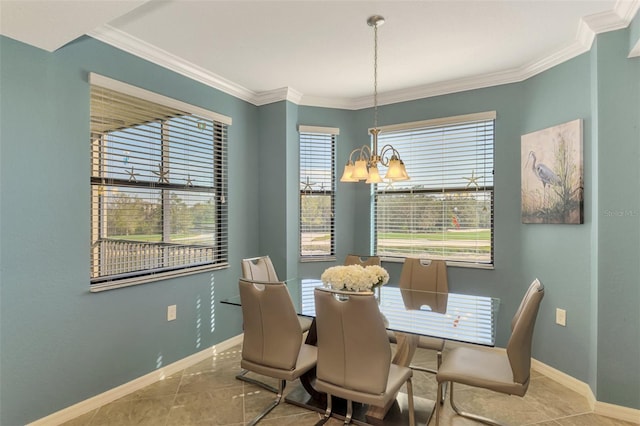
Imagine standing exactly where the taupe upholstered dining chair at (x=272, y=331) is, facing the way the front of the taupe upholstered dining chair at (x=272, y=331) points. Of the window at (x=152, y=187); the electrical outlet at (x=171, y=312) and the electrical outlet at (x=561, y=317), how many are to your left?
2

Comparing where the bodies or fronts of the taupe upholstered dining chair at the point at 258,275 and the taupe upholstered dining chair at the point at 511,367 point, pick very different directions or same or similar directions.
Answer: very different directions

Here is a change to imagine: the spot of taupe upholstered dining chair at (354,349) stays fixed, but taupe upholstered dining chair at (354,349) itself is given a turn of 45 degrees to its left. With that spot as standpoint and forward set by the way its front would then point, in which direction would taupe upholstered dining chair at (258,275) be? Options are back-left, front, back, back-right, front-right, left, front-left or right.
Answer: front-left

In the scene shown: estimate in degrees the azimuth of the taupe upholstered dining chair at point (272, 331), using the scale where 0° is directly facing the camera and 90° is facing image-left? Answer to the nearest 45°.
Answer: approximately 225°

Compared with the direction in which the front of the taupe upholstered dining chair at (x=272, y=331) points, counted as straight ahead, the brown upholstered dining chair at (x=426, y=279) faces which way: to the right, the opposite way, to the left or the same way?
the opposite way

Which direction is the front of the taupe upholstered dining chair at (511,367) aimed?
to the viewer's left

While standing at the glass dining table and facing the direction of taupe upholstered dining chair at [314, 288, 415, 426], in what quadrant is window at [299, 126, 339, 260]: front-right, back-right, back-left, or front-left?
back-right

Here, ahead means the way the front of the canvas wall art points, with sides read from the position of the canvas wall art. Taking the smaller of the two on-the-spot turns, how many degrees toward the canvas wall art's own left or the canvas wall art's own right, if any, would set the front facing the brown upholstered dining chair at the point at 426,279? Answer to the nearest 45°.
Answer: approximately 45° to the canvas wall art's own right

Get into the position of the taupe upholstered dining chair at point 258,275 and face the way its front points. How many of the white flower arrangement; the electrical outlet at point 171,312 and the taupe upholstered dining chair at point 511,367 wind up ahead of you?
2

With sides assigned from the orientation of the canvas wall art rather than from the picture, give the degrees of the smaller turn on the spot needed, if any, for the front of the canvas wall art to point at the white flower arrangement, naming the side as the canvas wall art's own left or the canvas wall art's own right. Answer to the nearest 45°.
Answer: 0° — it already faces it

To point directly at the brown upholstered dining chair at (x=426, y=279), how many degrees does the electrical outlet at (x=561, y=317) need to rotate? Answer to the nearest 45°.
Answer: approximately 45° to its right

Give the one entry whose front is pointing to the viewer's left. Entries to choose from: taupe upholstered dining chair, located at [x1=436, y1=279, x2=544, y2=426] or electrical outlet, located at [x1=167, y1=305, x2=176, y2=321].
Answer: the taupe upholstered dining chair
